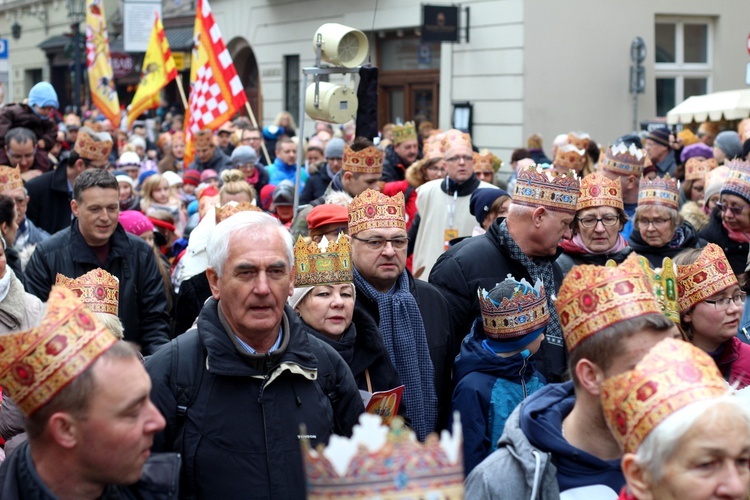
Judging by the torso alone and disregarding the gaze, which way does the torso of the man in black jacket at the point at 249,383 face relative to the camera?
toward the camera

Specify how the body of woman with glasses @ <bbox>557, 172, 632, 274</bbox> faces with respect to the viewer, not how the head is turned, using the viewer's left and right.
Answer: facing the viewer

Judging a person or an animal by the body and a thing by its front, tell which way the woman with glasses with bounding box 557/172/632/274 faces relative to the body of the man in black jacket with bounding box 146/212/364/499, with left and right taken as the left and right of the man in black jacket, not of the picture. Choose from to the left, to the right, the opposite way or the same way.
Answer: the same way

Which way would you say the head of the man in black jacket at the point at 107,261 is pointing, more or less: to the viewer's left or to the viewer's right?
to the viewer's right

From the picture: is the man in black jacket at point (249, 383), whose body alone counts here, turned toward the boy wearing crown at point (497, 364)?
no

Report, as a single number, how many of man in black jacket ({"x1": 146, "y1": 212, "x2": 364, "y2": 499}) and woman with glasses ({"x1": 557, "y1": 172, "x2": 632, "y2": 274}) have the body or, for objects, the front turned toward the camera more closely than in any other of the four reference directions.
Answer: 2

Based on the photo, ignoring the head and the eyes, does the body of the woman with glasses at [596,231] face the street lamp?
no

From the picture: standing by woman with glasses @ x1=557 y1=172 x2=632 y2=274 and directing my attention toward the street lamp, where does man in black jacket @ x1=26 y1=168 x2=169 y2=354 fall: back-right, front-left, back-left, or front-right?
front-left

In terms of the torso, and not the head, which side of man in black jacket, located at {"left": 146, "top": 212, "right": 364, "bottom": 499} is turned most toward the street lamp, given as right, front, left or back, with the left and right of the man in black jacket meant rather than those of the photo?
back

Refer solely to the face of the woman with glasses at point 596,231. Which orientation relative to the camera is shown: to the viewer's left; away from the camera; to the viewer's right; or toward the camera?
toward the camera

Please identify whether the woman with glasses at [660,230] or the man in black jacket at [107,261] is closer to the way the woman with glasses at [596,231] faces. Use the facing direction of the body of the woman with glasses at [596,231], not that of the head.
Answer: the man in black jacket

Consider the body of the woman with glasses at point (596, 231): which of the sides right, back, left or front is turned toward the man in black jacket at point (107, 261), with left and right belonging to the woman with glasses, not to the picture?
right

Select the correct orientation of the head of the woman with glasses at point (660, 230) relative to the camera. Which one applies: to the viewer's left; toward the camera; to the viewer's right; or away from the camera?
toward the camera

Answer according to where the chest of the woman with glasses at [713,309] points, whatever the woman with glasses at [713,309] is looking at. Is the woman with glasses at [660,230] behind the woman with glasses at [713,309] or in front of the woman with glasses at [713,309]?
behind

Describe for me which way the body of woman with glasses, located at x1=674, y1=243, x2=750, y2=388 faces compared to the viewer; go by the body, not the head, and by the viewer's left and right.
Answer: facing the viewer and to the right of the viewer
